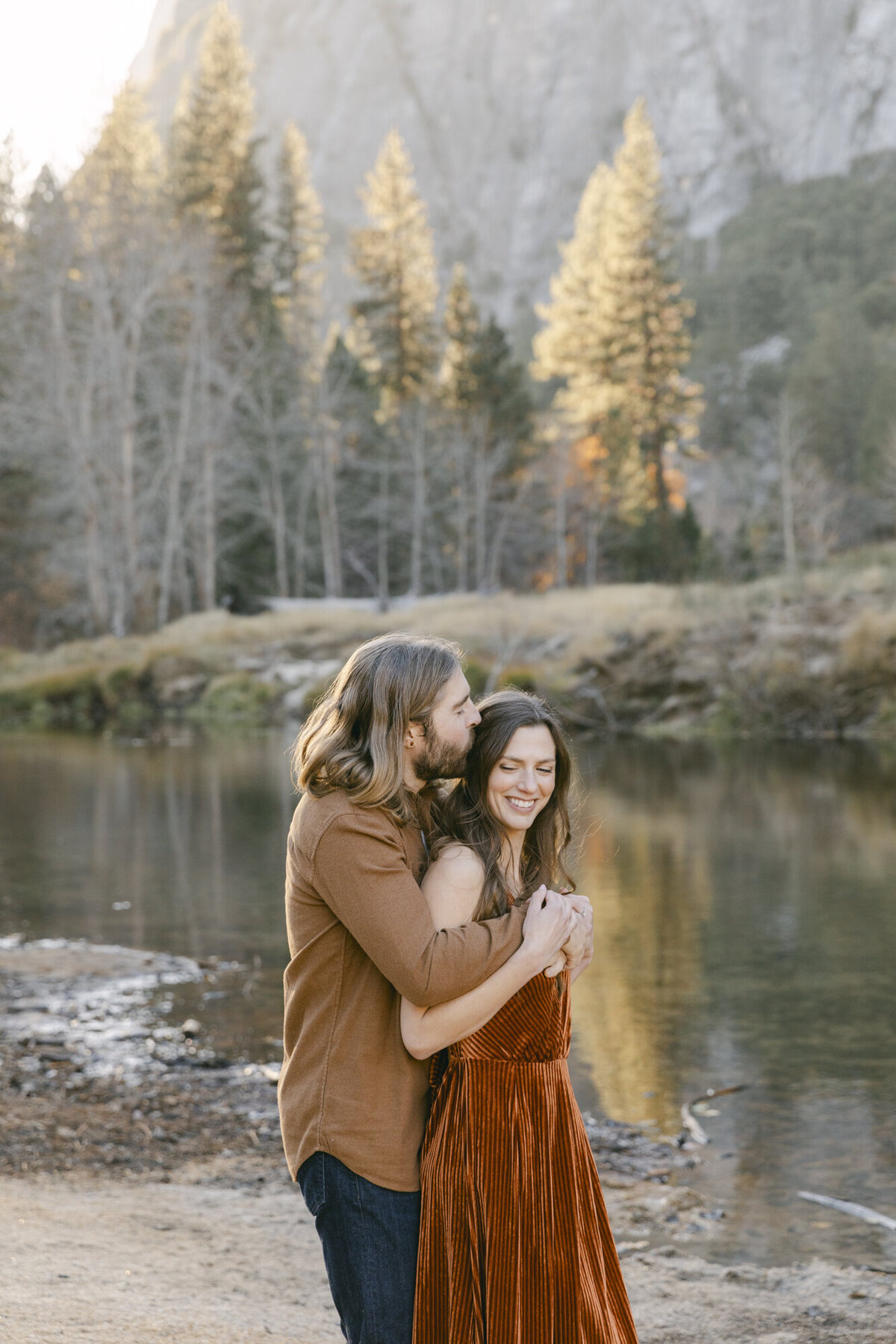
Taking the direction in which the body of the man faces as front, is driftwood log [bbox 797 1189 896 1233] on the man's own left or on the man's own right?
on the man's own left

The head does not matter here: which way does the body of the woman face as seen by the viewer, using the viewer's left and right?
facing the viewer and to the right of the viewer

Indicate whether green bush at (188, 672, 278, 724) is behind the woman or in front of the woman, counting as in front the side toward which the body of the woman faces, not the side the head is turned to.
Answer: behind

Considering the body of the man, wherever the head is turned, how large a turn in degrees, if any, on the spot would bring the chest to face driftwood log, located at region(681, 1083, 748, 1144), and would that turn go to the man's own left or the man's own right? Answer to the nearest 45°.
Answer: approximately 90° to the man's own left

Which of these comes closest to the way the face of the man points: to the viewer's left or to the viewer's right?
to the viewer's right

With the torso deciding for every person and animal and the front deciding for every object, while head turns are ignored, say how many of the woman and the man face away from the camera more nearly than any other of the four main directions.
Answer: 0

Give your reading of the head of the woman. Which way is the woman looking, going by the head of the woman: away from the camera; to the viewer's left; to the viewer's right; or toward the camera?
toward the camera

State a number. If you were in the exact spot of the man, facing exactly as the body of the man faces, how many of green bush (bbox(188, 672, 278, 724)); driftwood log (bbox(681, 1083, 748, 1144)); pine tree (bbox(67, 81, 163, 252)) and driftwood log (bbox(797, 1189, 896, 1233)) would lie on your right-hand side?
0

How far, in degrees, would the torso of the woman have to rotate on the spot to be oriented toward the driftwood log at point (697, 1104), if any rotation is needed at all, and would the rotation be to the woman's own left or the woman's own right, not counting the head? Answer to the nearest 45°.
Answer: approximately 135° to the woman's own left

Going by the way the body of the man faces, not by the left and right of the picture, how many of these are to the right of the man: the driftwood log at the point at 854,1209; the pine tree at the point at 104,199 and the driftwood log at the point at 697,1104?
0

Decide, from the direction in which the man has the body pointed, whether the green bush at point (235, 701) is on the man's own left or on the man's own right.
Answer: on the man's own left

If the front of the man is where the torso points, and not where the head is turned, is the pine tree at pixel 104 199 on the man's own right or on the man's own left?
on the man's own left

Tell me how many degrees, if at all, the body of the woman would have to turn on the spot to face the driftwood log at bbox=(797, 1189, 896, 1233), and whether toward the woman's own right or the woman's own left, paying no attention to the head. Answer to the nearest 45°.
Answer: approximately 90° to the woman's own left

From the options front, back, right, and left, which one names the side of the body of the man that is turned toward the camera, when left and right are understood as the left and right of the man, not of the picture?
right
